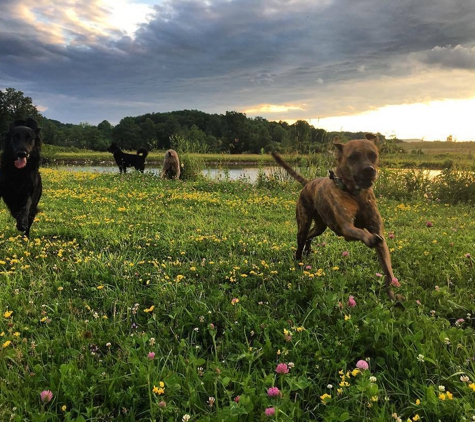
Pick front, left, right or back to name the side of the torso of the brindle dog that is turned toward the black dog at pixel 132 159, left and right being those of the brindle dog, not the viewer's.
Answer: back

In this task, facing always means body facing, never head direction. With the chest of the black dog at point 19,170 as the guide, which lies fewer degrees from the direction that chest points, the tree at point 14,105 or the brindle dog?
the brindle dog

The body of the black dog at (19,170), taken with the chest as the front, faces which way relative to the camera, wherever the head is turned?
toward the camera

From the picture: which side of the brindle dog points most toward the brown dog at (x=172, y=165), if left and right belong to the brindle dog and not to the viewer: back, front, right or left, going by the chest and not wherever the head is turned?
back

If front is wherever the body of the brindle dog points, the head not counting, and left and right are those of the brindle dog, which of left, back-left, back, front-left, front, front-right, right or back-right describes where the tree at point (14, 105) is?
back

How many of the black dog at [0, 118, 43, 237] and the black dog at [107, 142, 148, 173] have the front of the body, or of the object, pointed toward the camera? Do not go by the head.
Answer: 1

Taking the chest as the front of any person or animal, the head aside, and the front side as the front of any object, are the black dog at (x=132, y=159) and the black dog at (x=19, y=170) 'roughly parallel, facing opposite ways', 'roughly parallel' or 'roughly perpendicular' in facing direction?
roughly perpendicular

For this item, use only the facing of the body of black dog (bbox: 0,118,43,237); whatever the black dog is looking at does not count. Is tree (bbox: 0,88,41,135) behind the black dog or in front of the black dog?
behind
